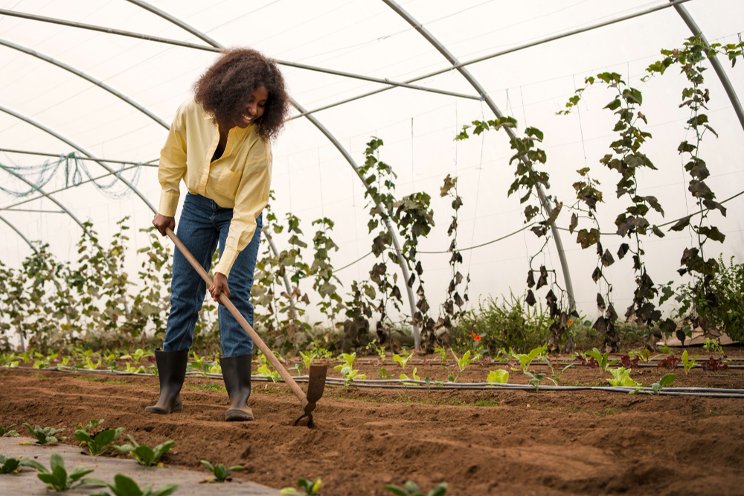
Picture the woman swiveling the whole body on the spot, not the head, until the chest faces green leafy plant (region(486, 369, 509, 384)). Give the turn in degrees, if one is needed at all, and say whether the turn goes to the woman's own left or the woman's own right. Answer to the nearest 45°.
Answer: approximately 90° to the woman's own left

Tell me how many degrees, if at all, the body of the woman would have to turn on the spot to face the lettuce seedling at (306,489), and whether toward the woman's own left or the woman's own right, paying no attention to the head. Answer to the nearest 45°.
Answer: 0° — they already face it

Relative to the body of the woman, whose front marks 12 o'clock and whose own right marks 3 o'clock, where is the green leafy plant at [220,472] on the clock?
The green leafy plant is roughly at 12 o'clock from the woman.

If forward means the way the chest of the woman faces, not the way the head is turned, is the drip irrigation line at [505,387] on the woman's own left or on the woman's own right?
on the woman's own left

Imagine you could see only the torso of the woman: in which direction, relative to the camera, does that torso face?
toward the camera

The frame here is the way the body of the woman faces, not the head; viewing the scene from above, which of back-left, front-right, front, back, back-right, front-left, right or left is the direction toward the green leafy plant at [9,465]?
front-right

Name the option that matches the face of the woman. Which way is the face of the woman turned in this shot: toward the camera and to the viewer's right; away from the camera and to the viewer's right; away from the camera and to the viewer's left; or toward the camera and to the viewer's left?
toward the camera and to the viewer's right

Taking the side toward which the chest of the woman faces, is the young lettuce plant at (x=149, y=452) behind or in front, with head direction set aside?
in front
